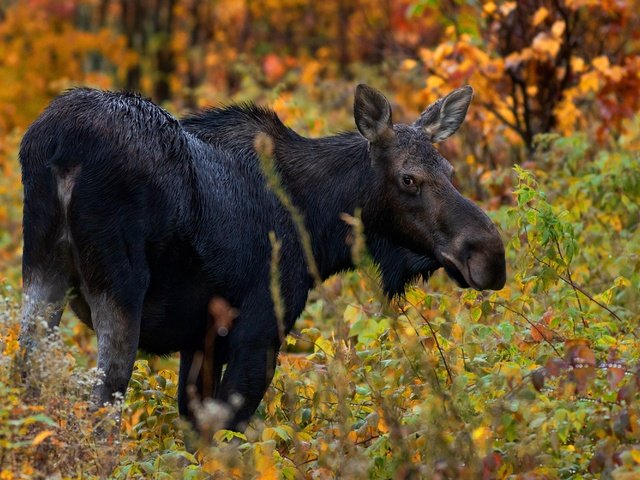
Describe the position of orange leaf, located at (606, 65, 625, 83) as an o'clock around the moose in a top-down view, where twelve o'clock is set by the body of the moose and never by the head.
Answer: The orange leaf is roughly at 12 o'clock from the moose.

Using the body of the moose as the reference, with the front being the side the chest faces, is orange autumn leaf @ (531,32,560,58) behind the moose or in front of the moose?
in front

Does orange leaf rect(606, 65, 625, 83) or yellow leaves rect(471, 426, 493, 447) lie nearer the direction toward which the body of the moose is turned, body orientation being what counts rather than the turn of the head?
the orange leaf

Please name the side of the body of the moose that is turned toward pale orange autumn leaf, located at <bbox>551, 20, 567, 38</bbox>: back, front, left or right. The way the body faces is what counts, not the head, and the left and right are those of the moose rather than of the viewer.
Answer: front

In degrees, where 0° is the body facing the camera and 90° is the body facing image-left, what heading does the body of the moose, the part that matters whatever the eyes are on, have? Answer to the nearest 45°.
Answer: approximately 225°

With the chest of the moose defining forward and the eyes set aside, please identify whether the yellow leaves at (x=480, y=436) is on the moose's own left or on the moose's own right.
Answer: on the moose's own right

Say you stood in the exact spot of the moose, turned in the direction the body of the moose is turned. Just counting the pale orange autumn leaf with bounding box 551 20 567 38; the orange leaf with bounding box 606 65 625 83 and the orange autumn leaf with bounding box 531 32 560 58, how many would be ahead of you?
3

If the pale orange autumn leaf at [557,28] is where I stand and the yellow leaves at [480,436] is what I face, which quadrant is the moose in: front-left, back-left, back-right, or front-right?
front-right
